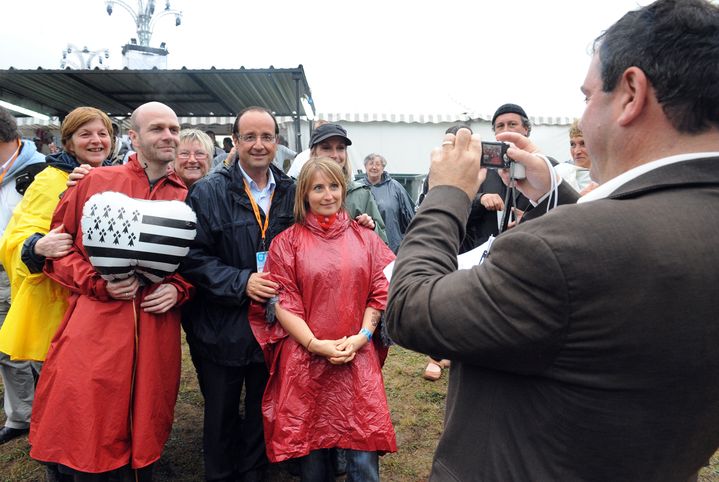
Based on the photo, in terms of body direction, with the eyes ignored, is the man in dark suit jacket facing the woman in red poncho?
yes

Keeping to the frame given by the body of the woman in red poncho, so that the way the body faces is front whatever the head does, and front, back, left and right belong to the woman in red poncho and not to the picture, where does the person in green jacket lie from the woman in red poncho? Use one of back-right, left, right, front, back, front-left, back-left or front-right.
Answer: back

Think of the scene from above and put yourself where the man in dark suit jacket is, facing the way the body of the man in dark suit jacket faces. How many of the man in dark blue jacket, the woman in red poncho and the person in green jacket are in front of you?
3

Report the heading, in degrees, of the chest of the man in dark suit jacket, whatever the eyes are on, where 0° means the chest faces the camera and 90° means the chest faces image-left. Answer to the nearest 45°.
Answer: approximately 135°

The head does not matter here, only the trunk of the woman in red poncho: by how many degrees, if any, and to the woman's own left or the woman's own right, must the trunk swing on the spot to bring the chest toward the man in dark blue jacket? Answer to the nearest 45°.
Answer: approximately 135° to the woman's own right

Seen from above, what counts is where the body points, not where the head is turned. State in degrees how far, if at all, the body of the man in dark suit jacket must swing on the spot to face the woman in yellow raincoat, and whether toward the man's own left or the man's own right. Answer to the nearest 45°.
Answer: approximately 45° to the man's own left

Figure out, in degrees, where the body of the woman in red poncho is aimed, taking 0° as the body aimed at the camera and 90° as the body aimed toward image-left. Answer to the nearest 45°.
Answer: approximately 0°

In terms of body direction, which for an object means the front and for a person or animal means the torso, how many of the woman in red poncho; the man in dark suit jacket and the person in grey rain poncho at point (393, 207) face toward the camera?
2

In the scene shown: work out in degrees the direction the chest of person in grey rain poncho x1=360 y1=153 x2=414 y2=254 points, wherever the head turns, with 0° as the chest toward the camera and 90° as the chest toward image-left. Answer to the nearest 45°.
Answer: approximately 0°

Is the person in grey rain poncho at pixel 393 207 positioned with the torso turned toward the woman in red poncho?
yes
